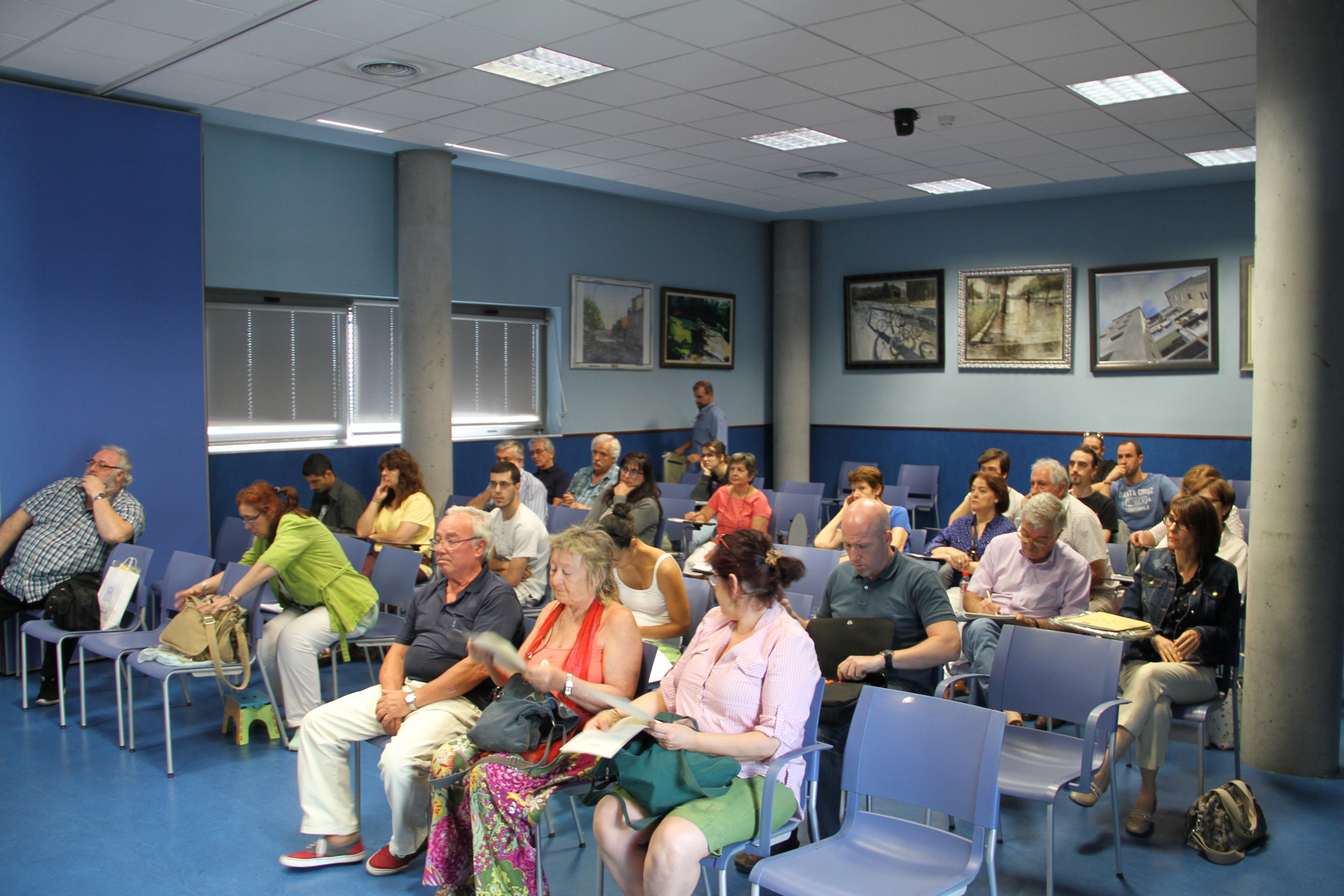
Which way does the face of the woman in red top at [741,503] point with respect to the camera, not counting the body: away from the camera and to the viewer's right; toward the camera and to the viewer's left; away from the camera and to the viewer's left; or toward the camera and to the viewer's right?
toward the camera and to the viewer's left

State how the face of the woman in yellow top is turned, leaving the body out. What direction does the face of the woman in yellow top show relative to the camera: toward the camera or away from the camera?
toward the camera

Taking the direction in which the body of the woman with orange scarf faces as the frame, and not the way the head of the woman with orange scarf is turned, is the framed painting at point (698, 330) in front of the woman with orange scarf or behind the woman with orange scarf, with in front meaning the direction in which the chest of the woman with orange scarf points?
behind

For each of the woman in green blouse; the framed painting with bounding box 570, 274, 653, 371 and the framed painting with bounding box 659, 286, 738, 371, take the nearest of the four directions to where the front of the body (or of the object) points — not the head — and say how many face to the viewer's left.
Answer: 1

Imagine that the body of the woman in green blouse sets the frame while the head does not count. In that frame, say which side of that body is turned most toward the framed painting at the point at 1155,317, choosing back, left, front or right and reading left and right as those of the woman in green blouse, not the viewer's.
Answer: back

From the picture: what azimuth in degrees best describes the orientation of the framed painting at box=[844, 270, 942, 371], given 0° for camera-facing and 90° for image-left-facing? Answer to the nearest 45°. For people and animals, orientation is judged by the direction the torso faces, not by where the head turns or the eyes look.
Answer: approximately 45°

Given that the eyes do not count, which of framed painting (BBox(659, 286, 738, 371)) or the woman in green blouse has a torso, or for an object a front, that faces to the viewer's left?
the woman in green blouse

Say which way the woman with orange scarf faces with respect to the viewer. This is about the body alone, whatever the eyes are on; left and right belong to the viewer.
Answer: facing the viewer and to the left of the viewer

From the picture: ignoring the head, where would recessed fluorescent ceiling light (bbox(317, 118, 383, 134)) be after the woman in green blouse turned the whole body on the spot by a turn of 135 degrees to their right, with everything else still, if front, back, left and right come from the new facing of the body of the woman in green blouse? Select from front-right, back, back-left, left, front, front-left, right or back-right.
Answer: front-left

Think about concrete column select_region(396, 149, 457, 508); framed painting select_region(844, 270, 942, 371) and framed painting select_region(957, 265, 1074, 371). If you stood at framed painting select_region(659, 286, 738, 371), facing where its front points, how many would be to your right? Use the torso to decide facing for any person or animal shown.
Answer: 1

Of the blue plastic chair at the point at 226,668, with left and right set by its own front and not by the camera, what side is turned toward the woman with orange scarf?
left

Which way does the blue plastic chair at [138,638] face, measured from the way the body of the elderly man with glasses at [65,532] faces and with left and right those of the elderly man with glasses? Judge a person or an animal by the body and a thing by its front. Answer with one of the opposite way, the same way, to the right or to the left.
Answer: the same way

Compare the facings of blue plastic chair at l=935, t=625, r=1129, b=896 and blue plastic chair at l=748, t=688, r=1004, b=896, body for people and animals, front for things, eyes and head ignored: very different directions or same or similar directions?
same or similar directions
